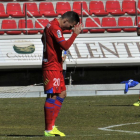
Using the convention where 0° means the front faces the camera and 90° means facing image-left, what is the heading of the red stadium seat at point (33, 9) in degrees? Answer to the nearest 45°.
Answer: approximately 315°

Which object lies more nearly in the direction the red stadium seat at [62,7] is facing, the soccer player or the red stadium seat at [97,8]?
the soccer player

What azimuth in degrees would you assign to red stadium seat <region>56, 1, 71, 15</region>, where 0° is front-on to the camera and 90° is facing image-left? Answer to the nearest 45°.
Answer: approximately 0°
